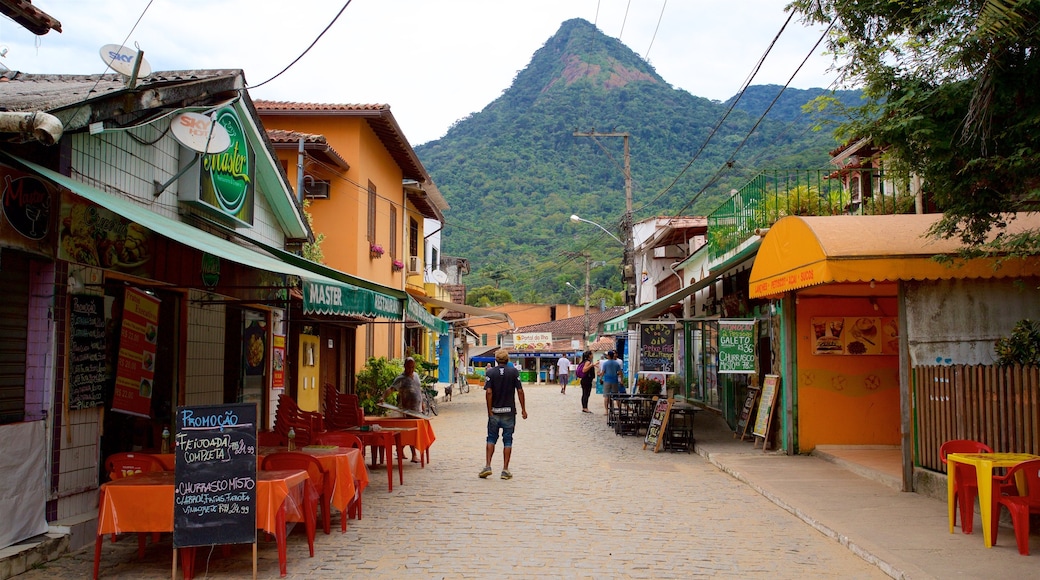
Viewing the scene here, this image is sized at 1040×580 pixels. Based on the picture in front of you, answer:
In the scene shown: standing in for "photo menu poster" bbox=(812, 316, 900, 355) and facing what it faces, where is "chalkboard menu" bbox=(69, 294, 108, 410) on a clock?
The chalkboard menu is roughly at 1 o'clock from the photo menu poster.

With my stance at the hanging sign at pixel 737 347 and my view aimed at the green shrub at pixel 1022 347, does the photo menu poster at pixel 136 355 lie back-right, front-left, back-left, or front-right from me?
front-right

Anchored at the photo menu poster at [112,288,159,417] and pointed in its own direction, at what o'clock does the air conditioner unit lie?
The air conditioner unit is roughly at 8 o'clock from the photo menu poster.

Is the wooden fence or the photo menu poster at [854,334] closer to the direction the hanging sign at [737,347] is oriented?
the wooden fence

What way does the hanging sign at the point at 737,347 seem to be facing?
toward the camera

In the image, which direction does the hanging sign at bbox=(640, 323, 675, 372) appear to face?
toward the camera

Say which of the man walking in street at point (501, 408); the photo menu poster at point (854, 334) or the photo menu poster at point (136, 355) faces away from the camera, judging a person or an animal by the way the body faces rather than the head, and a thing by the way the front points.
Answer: the man walking in street

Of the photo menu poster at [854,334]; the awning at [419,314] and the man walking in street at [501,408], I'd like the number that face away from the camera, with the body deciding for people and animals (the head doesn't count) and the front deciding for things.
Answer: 1

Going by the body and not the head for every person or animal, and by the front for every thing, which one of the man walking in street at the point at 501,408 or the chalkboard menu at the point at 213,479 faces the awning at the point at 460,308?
the man walking in street

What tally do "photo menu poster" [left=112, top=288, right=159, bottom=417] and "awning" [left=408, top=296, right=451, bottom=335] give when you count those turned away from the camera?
0

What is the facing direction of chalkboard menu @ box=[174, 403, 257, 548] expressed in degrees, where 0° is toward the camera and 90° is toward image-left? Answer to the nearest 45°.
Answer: approximately 0°

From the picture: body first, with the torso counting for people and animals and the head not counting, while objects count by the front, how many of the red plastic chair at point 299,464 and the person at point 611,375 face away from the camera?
1

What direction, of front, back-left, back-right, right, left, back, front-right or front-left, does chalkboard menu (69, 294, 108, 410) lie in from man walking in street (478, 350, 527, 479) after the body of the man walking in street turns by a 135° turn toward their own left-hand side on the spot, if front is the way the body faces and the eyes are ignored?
front
